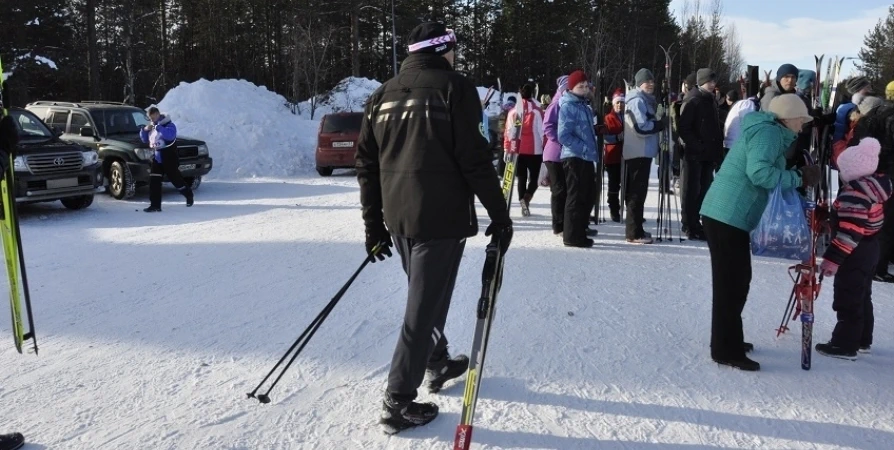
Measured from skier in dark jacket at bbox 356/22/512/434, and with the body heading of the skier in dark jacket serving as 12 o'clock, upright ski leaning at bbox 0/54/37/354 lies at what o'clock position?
The upright ski leaning is roughly at 8 o'clock from the skier in dark jacket.

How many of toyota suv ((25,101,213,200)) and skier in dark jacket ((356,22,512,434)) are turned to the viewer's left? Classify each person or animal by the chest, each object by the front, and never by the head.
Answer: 0

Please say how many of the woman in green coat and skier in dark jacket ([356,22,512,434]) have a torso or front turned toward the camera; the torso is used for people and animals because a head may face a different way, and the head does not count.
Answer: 0

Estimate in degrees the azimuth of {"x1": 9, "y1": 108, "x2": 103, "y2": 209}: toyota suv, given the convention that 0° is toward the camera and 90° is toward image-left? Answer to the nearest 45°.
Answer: approximately 315°

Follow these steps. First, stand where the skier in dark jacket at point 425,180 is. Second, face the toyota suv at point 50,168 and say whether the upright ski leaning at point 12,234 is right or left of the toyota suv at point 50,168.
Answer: left

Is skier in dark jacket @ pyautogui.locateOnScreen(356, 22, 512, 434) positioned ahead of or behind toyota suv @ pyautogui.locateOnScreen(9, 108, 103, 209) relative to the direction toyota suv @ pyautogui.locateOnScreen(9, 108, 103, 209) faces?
ahead

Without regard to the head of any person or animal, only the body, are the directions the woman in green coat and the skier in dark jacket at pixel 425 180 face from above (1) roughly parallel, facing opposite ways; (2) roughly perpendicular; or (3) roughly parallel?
roughly perpendicular

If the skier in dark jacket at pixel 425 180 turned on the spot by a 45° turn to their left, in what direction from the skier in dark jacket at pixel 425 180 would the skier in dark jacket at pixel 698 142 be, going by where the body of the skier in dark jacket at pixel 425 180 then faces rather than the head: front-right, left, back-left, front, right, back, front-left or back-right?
front-right

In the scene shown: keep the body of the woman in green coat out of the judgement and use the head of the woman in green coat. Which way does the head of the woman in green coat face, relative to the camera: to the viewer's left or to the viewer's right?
to the viewer's right

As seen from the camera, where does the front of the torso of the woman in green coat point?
to the viewer's right

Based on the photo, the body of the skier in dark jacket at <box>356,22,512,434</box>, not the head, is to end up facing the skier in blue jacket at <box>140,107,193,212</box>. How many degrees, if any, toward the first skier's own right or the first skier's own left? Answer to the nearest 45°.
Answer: approximately 90° to the first skier's own left

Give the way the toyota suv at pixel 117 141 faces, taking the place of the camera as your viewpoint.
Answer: facing the viewer and to the right of the viewer

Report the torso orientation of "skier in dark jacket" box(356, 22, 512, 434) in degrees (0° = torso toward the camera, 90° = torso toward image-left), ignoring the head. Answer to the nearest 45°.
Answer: approximately 225°

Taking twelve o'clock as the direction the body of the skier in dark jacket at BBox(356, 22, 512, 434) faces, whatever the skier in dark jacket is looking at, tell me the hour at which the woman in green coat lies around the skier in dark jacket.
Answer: The woman in green coat is roughly at 1 o'clock from the skier in dark jacket.

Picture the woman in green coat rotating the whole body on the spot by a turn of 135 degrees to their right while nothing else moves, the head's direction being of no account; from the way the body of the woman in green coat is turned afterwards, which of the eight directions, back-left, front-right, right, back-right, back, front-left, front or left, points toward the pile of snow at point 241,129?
right
